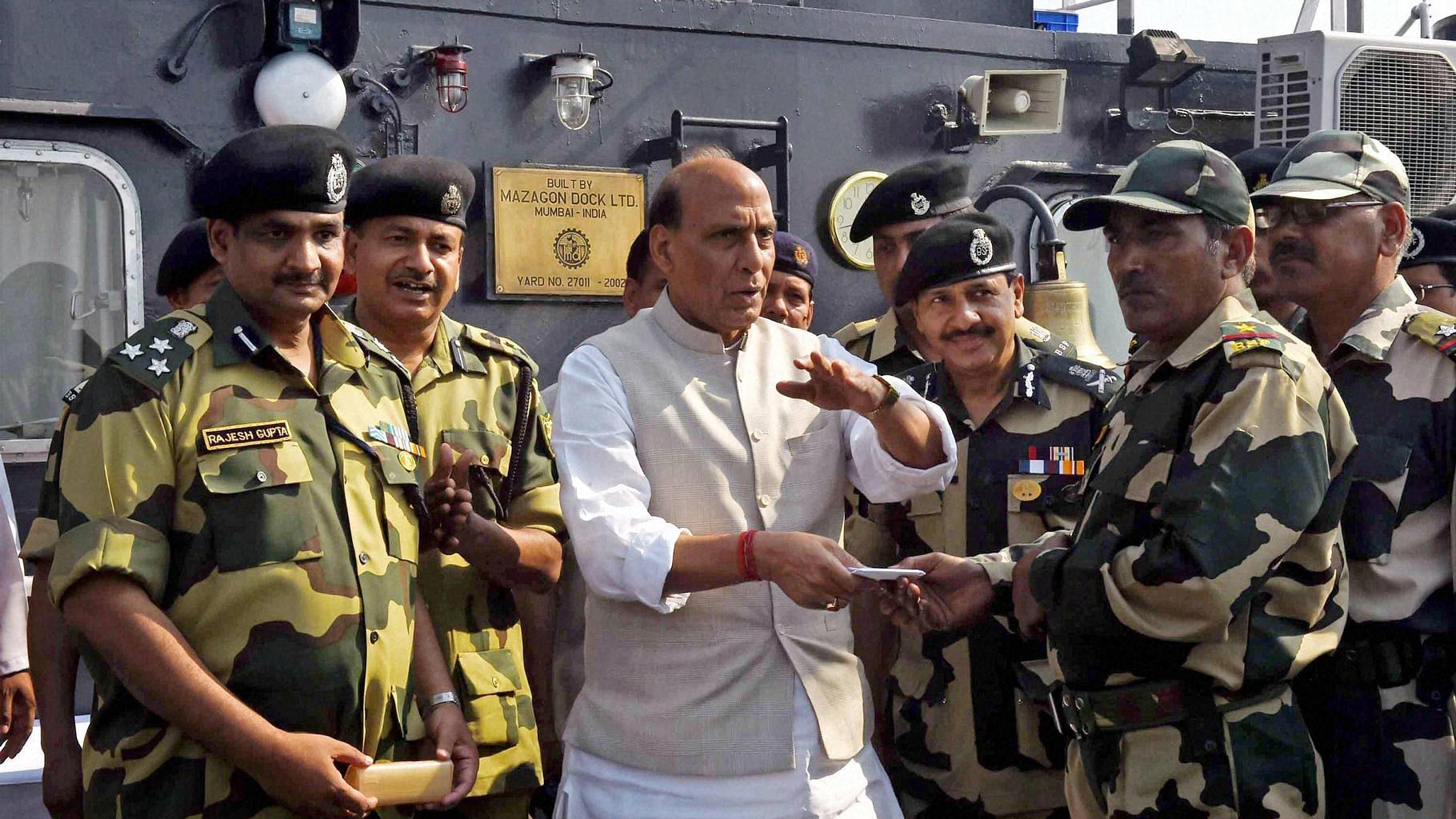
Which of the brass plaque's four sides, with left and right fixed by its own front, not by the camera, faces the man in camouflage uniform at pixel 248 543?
front

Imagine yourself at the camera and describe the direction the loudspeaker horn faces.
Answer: facing the viewer and to the right of the viewer

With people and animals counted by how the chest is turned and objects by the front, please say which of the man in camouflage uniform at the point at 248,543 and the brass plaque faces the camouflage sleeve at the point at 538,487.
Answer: the brass plaque

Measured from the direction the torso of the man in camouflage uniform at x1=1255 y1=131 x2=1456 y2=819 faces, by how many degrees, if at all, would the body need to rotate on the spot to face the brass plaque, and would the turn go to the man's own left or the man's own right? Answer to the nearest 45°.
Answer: approximately 90° to the man's own right

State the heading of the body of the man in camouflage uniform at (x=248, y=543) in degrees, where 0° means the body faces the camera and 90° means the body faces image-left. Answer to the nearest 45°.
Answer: approximately 315°

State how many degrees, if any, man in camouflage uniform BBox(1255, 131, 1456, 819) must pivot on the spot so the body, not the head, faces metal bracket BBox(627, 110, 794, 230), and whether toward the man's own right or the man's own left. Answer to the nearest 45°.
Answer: approximately 90° to the man's own right

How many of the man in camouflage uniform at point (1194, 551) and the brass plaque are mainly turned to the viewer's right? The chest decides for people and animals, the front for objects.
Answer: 0

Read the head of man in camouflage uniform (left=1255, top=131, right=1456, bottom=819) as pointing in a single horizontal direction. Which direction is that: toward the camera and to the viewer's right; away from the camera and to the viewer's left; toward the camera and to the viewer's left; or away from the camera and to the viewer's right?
toward the camera and to the viewer's left

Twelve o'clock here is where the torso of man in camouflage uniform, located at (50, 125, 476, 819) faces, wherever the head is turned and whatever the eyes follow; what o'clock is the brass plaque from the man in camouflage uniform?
The brass plaque is roughly at 8 o'clock from the man in camouflage uniform.

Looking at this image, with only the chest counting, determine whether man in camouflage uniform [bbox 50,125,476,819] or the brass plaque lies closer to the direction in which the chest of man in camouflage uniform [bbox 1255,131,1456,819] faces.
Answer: the man in camouflage uniform

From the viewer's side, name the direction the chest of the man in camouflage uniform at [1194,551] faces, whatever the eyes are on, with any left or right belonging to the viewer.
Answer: facing the viewer and to the left of the viewer

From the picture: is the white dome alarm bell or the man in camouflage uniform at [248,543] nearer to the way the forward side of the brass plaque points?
the man in camouflage uniform
